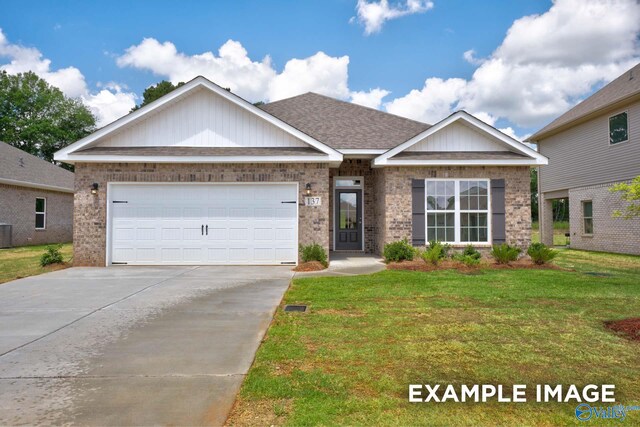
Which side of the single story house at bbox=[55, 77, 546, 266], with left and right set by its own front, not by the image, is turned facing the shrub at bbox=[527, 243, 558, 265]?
left

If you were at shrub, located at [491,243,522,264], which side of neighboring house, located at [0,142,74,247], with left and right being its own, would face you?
left

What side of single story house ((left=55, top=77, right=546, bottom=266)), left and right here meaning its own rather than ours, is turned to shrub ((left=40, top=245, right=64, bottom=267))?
right

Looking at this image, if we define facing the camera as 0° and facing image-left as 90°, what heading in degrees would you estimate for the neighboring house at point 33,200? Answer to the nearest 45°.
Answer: approximately 45°

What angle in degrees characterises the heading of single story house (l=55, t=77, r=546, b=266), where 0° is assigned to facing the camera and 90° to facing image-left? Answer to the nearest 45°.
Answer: approximately 0°

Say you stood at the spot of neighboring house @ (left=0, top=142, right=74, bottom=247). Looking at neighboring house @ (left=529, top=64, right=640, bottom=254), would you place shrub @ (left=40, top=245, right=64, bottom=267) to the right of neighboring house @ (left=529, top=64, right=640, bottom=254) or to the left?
right

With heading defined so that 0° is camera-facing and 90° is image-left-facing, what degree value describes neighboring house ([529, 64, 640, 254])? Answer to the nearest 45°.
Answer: approximately 315°

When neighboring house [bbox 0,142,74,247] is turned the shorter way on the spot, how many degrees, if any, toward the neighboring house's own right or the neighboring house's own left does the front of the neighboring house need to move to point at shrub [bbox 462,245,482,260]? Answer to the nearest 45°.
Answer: approximately 90° to the neighboring house's own left

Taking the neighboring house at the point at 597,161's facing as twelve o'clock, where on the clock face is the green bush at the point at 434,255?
The green bush is roughly at 2 o'clock from the neighboring house.
